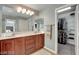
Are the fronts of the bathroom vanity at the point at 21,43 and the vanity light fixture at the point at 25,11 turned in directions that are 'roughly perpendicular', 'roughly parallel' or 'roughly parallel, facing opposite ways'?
roughly parallel

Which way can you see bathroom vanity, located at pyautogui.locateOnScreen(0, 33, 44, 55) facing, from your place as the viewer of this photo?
facing the viewer and to the right of the viewer

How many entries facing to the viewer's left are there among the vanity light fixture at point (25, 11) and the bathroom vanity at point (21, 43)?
0
